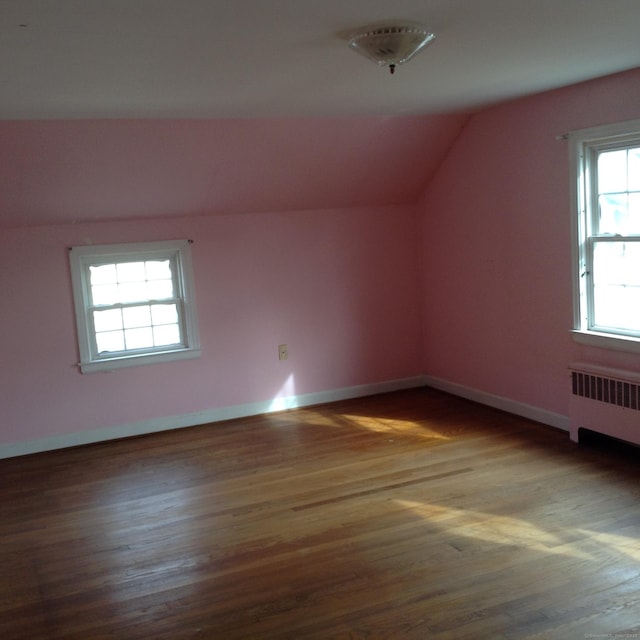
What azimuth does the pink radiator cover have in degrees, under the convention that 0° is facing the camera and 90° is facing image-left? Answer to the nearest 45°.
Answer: approximately 45°

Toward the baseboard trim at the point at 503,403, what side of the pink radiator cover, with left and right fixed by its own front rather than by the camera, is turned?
right
